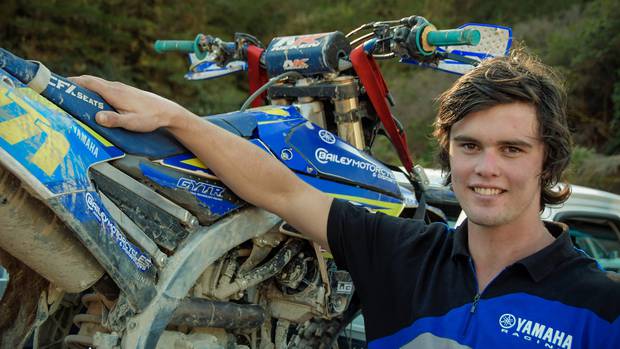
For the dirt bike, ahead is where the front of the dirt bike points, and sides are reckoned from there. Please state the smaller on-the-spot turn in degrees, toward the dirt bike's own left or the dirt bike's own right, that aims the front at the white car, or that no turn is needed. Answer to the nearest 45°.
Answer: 0° — it already faces it

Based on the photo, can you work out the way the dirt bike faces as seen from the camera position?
facing away from the viewer and to the right of the viewer
